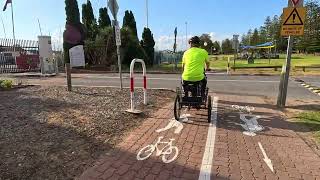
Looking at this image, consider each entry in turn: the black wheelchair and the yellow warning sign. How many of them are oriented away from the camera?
1

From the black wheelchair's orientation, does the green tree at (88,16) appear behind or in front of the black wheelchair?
in front

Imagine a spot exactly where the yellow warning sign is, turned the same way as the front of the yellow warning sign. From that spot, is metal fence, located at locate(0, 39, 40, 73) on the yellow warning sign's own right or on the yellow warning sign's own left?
on the yellow warning sign's own right

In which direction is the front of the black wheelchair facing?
away from the camera

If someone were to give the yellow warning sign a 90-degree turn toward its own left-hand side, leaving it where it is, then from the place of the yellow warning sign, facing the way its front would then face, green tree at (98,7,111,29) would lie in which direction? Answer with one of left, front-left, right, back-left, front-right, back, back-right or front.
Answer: back-left

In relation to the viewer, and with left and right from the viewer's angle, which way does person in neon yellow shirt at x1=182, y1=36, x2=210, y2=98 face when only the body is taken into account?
facing away from the viewer

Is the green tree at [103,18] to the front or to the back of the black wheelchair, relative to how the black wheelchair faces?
to the front

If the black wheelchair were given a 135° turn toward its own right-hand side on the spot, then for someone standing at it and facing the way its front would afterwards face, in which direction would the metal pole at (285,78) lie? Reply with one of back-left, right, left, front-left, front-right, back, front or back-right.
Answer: left

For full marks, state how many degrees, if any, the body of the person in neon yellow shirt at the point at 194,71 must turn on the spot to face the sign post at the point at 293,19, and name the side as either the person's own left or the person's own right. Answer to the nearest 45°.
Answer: approximately 45° to the person's own right

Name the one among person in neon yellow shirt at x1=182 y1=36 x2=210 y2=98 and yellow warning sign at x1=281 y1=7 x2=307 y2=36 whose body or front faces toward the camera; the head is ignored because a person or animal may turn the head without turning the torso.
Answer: the yellow warning sign

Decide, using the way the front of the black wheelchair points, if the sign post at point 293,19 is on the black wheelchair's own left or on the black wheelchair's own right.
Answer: on the black wheelchair's own right

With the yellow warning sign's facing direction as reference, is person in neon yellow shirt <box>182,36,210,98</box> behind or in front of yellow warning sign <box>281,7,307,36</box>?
in front

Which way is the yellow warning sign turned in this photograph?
toward the camera

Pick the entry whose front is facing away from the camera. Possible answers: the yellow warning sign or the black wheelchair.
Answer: the black wheelchair

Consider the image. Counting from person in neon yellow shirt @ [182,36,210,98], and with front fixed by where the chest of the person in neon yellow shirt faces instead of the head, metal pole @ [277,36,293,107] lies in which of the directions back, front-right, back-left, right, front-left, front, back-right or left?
front-right

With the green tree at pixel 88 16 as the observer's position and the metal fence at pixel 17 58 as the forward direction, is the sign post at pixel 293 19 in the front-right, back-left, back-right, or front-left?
front-left

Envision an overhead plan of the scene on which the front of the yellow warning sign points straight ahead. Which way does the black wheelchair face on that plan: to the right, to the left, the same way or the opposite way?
the opposite way
